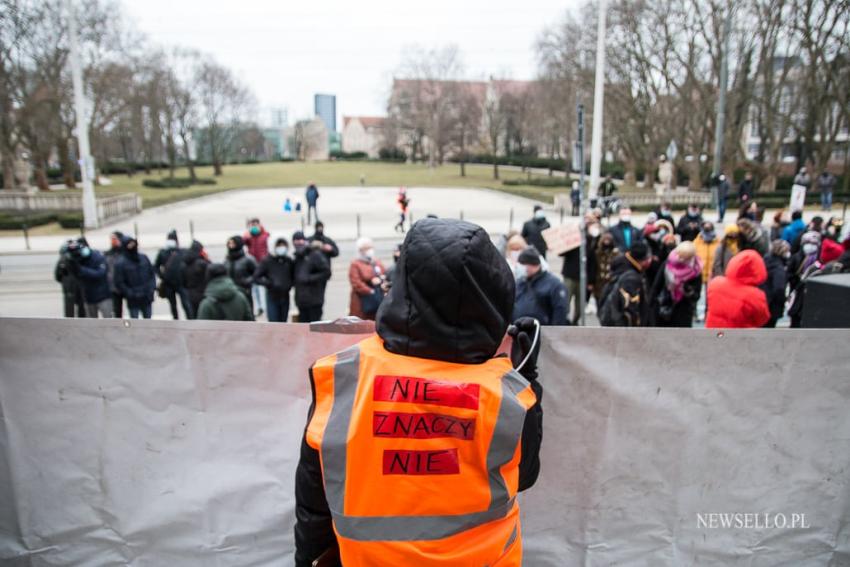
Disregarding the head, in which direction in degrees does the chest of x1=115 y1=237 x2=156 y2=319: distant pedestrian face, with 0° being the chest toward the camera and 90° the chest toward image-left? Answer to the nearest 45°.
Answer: approximately 0°

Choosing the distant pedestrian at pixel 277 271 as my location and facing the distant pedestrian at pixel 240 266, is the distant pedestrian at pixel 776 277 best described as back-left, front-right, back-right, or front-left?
back-right

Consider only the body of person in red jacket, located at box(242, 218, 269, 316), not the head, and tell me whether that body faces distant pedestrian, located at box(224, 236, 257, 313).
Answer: yes

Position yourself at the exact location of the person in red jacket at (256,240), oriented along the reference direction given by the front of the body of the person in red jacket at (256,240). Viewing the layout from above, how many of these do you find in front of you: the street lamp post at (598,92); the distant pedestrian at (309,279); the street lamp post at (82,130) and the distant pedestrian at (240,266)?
2

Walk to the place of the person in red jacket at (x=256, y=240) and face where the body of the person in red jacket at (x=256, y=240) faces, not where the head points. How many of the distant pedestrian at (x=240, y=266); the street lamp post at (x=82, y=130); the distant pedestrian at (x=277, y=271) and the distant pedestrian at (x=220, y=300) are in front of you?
3

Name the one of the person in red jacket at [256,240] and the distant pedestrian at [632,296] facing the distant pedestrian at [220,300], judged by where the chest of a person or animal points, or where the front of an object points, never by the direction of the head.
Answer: the person in red jacket

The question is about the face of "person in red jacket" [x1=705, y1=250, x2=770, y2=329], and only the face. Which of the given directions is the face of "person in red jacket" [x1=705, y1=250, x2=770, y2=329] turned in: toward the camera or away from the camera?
away from the camera

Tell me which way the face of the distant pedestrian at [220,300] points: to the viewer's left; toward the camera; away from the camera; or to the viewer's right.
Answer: away from the camera

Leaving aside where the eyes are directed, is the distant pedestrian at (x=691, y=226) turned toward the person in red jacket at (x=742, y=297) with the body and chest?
yes

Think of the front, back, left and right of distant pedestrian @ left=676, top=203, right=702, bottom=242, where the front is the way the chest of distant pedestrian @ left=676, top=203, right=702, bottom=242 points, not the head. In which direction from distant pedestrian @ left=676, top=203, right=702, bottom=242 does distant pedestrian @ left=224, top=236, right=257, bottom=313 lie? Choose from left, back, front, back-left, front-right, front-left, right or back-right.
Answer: front-right
